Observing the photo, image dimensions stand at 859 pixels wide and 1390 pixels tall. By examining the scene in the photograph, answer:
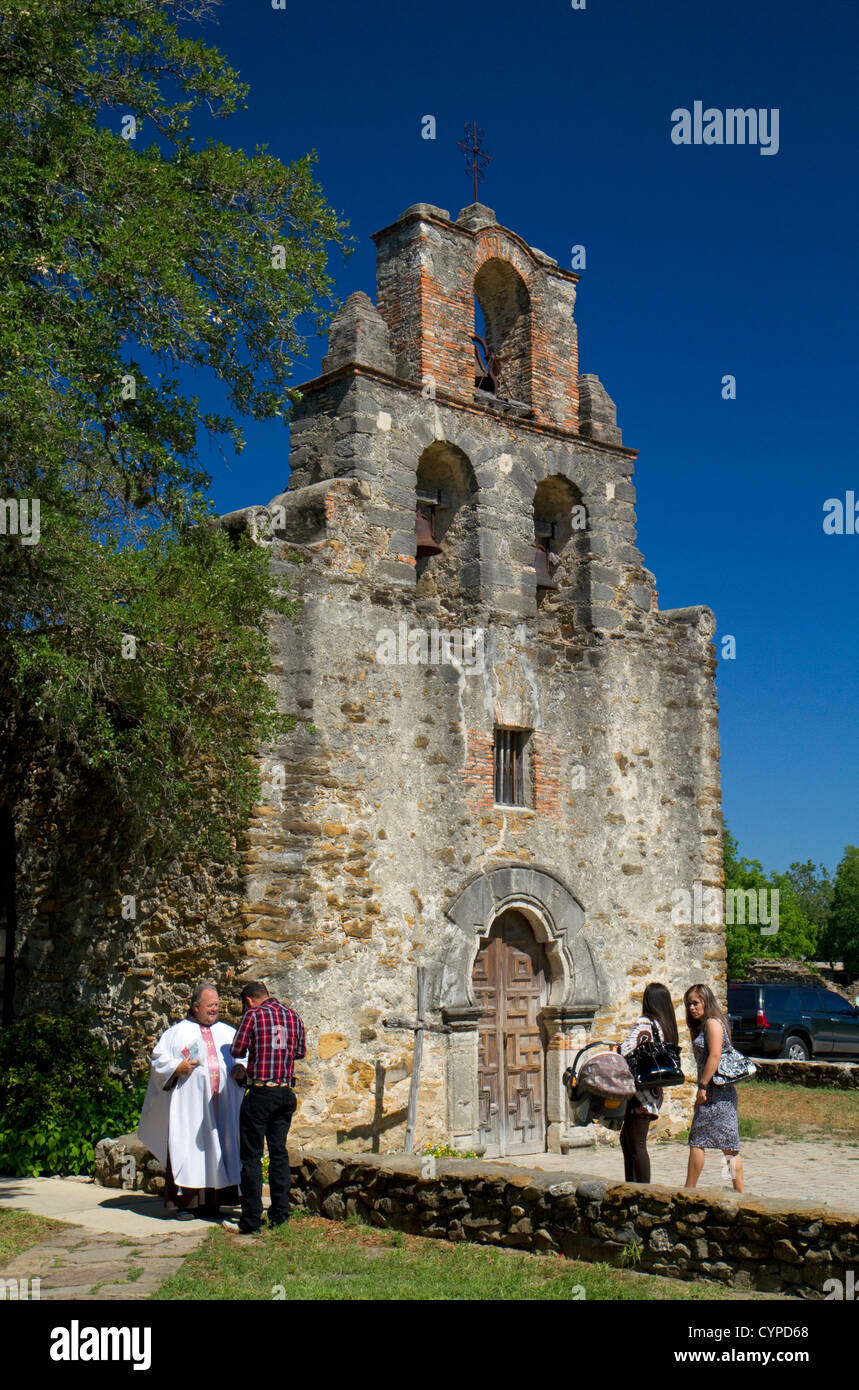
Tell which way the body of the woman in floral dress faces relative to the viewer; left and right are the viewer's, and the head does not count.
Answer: facing to the left of the viewer

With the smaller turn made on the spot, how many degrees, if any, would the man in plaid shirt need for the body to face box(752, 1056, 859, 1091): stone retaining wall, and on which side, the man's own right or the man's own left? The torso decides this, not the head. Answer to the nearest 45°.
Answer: approximately 90° to the man's own right

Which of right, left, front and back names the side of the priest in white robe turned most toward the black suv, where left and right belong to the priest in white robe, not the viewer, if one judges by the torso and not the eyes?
left

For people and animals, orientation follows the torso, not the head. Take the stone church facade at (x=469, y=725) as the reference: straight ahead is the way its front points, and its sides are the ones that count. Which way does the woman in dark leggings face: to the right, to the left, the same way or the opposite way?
the opposite way

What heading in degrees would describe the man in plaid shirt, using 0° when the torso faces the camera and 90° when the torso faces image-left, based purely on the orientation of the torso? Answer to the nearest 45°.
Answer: approximately 135°

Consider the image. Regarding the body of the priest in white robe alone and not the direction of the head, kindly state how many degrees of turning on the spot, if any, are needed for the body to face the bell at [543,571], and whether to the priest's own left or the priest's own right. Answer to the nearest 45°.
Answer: approximately 90° to the priest's own left

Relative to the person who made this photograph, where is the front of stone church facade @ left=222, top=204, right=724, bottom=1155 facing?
facing the viewer and to the right of the viewer

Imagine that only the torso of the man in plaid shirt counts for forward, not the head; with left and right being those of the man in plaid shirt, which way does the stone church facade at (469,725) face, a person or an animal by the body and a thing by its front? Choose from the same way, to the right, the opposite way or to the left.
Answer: the opposite way

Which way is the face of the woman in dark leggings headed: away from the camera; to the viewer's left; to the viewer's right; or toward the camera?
away from the camera

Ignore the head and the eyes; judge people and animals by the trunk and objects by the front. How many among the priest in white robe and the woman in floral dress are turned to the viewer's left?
1

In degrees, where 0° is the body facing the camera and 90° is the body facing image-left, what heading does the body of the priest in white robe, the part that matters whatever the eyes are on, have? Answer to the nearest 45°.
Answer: approximately 315°

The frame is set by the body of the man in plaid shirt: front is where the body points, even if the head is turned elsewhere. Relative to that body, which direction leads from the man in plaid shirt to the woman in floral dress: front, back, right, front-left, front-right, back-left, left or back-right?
back-right
